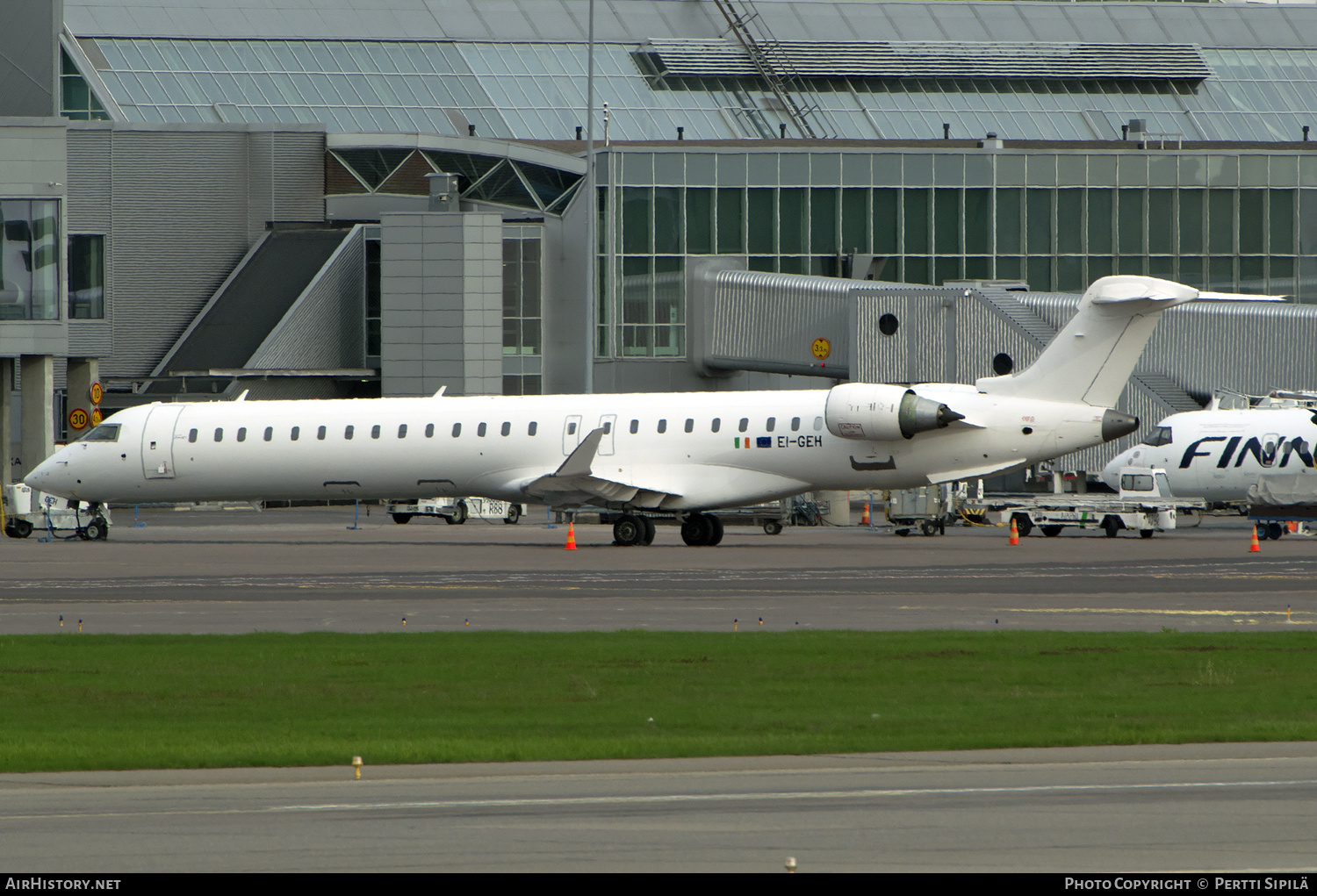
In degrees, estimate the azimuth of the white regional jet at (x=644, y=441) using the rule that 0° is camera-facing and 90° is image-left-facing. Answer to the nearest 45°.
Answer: approximately 90°

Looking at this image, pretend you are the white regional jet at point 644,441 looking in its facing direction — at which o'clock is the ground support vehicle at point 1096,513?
The ground support vehicle is roughly at 5 o'clock from the white regional jet.

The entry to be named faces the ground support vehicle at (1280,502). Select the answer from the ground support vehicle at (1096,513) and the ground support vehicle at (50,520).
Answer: the ground support vehicle at (1096,513)

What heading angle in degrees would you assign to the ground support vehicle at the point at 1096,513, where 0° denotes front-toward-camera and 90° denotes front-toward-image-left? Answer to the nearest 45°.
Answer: approximately 270°

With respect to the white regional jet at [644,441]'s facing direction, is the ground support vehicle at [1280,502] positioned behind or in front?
behind

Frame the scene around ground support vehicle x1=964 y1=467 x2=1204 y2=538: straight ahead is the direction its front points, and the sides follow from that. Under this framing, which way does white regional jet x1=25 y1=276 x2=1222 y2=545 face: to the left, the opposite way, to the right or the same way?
the opposite way

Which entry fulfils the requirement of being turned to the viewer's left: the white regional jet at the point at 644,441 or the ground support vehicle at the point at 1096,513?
the white regional jet

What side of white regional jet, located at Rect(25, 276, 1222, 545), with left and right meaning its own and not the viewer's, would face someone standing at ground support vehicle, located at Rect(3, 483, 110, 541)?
front

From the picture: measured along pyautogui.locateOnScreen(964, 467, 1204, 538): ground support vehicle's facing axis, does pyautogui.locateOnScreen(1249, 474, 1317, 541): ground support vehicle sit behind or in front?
in front

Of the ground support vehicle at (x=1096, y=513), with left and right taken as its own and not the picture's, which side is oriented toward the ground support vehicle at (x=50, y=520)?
back
